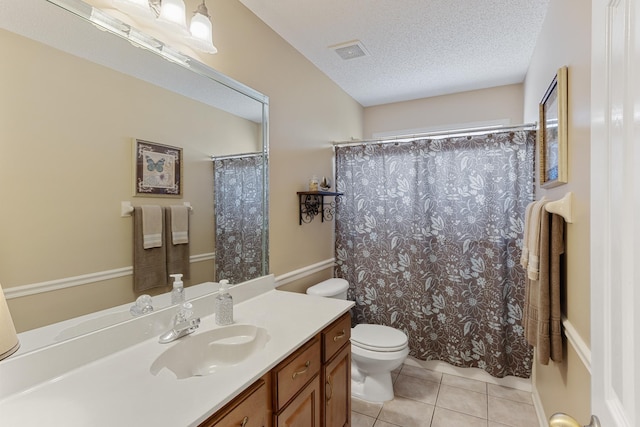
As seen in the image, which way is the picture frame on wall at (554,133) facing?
to the viewer's left

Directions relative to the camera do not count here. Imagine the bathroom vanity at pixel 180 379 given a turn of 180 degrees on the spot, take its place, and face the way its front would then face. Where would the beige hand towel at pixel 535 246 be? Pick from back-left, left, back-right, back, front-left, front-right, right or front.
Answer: back-right

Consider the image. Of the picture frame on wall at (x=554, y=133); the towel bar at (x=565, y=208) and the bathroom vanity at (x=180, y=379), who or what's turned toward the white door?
the bathroom vanity

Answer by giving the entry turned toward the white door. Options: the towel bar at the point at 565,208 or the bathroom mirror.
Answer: the bathroom mirror

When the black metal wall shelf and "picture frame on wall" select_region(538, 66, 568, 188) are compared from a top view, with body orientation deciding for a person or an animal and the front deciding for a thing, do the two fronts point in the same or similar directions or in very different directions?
very different directions

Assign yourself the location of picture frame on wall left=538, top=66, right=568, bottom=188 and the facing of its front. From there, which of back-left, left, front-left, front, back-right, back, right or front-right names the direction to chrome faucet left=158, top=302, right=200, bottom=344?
front-left

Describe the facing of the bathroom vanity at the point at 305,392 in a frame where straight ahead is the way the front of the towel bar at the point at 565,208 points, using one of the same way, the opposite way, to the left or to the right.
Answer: the opposite way

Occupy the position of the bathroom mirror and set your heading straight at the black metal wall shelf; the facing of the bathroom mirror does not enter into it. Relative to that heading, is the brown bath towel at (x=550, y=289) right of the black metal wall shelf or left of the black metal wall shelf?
right

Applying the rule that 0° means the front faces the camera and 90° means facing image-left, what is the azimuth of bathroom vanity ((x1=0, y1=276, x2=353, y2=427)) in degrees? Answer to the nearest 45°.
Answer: approximately 315°

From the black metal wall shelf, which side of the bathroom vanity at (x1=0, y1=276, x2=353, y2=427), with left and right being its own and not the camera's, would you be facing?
left

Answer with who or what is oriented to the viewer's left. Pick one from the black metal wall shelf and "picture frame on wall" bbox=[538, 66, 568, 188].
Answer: the picture frame on wall

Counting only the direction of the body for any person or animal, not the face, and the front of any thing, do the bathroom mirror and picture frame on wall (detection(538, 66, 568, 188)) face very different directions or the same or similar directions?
very different directions

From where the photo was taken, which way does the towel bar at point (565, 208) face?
to the viewer's left
